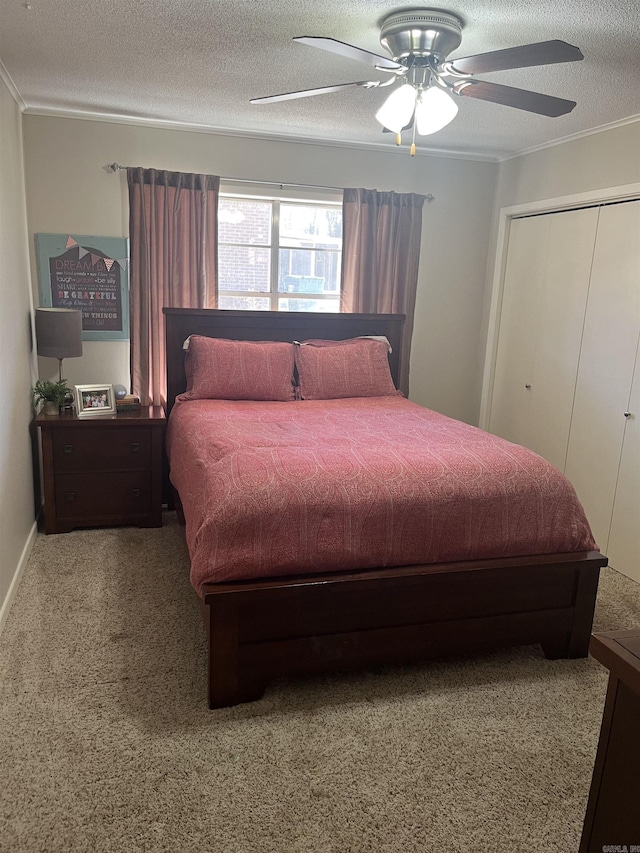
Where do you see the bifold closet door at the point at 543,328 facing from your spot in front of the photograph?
facing the viewer and to the left of the viewer

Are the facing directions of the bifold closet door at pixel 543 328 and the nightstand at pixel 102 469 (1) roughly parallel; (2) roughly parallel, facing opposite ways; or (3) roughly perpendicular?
roughly perpendicular

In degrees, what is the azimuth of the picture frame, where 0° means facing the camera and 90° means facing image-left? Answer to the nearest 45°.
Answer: approximately 0°

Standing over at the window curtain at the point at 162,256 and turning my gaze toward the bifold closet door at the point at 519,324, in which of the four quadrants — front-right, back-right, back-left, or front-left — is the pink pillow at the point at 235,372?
front-right

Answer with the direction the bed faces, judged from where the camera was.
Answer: facing the viewer

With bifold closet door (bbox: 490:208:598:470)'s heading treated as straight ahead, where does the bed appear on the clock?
The bed is roughly at 11 o'clock from the bifold closet door.

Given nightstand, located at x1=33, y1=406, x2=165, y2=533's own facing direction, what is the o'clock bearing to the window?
The window is roughly at 8 o'clock from the nightstand.

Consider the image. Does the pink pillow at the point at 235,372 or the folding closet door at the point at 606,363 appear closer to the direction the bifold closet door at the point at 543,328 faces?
the pink pillow

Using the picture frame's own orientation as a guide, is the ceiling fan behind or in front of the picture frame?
in front

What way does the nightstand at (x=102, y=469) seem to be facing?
toward the camera

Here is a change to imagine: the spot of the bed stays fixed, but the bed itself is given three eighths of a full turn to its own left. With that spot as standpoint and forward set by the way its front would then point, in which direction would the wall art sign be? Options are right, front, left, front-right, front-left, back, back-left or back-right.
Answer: left

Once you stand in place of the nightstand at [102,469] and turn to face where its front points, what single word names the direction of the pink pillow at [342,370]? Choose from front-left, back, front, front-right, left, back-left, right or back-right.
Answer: left

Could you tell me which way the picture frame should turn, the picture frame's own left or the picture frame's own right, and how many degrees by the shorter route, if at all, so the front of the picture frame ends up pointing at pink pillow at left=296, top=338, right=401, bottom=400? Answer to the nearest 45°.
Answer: approximately 90° to the picture frame's own left

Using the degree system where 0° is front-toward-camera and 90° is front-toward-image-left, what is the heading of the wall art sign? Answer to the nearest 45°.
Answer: approximately 0°
